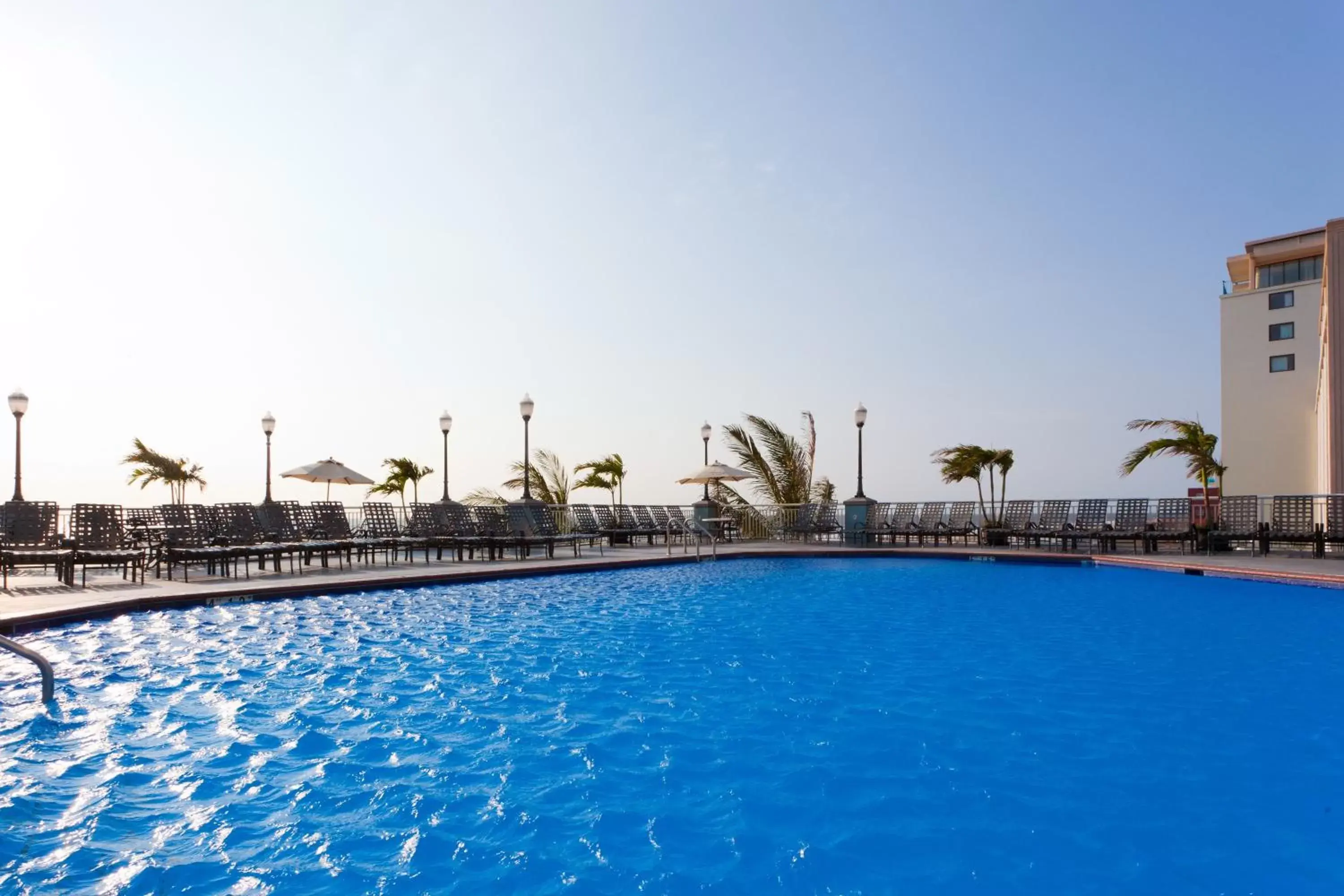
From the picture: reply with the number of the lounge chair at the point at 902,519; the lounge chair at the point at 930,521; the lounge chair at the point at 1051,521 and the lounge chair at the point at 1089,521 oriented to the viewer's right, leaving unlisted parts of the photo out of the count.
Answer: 0

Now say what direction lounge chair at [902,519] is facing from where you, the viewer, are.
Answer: facing the viewer and to the left of the viewer

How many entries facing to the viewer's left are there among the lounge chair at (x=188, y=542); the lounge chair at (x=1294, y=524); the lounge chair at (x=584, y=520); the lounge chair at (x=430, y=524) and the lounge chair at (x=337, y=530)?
0

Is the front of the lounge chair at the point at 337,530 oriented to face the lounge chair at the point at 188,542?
no

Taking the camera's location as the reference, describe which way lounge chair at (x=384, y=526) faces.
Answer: facing the viewer and to the right of the viewer

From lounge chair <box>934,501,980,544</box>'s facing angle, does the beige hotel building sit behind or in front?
behind

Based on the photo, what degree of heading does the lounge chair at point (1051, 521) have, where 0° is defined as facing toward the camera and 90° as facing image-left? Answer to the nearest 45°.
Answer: approximately 45°

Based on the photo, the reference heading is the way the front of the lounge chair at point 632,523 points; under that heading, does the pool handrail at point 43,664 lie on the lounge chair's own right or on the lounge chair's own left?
on the lounge chair's own right

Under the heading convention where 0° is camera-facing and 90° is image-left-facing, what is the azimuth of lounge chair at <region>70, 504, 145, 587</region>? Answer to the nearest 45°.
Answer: approximately 315°
